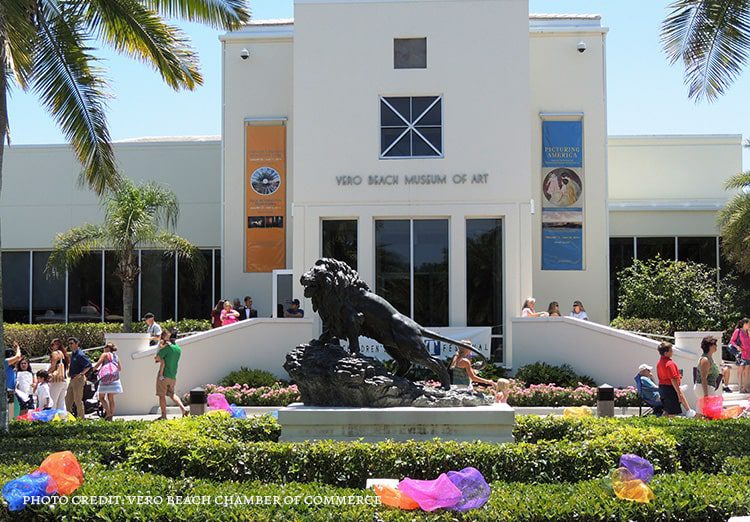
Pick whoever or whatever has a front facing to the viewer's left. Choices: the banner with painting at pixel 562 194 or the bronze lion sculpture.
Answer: the bronze lion sculpture

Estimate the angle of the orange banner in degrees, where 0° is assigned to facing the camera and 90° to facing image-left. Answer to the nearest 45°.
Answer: approximately 0°

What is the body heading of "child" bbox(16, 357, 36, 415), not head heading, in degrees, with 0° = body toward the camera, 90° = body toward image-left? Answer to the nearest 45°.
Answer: approximately 0°

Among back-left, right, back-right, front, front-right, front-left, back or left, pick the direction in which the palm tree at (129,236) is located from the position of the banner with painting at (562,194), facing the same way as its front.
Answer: right

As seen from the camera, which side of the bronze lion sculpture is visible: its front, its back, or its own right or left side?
left

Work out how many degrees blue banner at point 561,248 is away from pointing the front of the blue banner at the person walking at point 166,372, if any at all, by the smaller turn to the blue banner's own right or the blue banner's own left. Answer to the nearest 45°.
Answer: approximately 45° to the blue banner's own right
